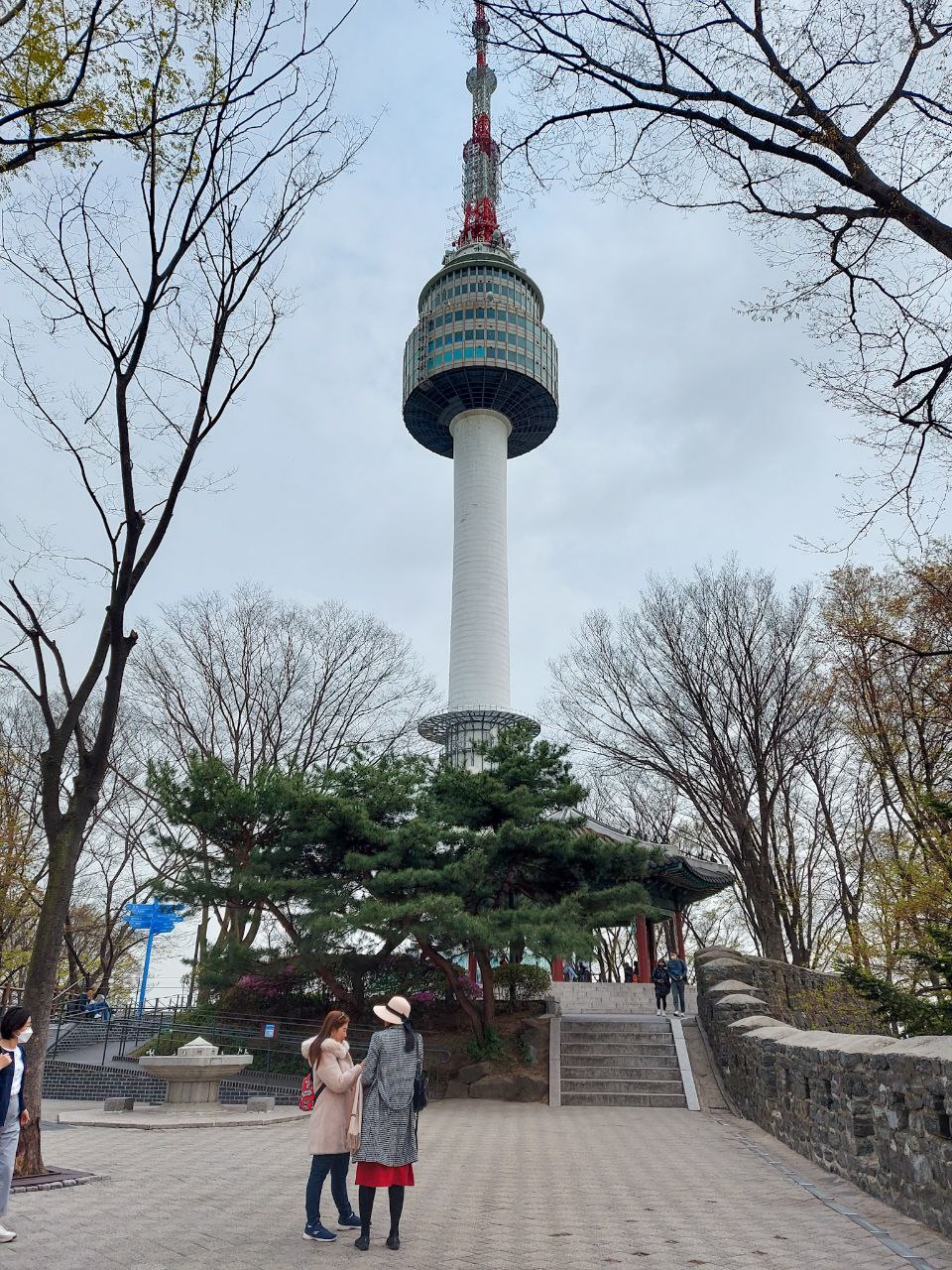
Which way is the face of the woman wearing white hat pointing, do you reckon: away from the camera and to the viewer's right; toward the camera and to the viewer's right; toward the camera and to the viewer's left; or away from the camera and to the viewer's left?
away from the camera and to the viewer's left

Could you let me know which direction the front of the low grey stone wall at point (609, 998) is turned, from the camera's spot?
facing the viewer

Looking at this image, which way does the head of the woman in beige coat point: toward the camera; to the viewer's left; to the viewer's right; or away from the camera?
to the viewer's right

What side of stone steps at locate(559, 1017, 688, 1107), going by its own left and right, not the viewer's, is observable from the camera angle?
front

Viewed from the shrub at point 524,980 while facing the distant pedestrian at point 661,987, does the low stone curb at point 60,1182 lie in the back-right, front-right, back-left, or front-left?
back-right

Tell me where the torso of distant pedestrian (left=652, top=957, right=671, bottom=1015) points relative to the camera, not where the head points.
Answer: toward the camera

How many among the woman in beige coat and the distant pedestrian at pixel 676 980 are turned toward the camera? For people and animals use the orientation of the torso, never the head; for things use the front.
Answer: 1

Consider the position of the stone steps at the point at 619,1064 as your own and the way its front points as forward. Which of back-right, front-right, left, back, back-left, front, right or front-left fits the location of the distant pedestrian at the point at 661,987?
back

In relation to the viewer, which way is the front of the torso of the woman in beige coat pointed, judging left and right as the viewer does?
facing to the right of the viewer

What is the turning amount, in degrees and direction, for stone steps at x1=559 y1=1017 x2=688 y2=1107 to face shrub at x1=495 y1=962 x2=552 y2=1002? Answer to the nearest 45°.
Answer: approximately 135° to its right

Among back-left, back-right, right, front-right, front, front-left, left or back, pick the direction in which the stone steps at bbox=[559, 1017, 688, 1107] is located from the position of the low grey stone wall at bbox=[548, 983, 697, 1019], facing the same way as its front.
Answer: front

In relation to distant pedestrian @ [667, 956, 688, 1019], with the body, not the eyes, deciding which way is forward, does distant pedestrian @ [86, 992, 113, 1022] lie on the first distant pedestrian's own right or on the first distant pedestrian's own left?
on the first distant pedestrian's own right

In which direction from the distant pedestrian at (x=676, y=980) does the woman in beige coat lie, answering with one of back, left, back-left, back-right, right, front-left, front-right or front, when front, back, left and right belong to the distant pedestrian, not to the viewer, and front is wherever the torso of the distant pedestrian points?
front

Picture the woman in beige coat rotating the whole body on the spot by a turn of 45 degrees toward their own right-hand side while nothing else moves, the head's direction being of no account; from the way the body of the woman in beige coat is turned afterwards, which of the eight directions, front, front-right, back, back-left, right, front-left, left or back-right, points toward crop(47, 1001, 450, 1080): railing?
back-left

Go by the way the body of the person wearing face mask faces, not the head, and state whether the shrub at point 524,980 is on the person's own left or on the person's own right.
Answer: on the person's own left

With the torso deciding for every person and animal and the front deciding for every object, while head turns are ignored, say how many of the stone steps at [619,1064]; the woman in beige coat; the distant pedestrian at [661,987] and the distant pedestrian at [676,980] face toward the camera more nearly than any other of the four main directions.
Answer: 3

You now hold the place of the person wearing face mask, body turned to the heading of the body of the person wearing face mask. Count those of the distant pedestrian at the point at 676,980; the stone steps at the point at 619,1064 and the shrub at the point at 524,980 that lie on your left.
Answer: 3

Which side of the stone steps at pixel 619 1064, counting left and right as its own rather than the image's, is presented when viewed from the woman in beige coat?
front
